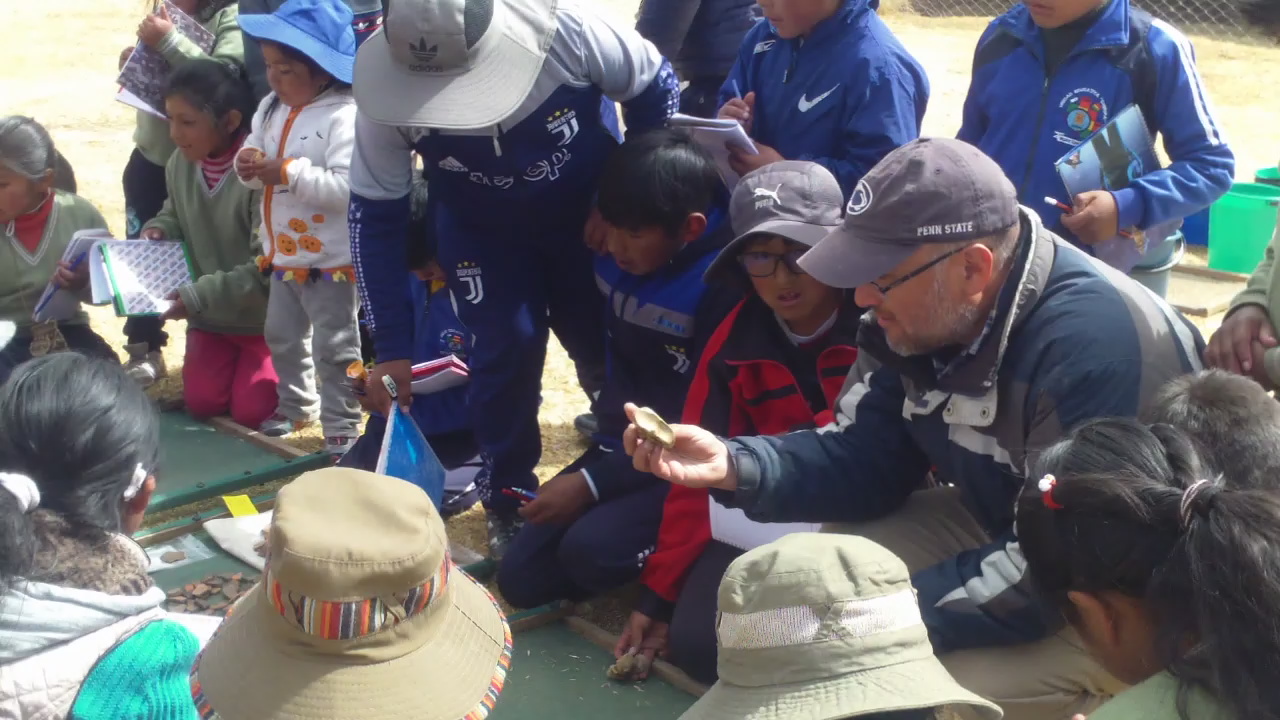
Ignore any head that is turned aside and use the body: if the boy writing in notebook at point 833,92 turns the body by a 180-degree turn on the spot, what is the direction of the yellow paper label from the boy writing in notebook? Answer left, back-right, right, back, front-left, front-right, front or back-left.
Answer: back-left

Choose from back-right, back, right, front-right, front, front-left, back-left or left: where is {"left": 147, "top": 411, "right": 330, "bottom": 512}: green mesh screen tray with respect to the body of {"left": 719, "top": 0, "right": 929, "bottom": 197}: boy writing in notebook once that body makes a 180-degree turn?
back-left

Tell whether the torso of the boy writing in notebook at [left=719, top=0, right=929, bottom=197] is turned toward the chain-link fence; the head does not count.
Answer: no

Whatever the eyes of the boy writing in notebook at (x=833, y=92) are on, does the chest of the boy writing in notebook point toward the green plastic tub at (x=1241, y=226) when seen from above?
no

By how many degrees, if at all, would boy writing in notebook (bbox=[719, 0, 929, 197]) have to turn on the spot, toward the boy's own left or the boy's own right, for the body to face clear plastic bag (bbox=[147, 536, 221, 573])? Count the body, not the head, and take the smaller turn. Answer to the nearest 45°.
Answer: approximately 45° to the boy's own right

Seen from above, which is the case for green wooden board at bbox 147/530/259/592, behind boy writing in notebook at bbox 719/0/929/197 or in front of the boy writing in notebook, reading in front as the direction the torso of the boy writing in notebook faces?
in front

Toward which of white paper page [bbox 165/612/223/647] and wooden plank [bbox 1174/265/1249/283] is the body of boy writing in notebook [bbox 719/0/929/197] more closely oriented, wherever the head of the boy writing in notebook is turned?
the white paper page

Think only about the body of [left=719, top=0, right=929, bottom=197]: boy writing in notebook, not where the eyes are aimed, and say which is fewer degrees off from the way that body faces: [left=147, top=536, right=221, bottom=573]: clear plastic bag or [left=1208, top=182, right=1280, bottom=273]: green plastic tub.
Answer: the clear plastic bag

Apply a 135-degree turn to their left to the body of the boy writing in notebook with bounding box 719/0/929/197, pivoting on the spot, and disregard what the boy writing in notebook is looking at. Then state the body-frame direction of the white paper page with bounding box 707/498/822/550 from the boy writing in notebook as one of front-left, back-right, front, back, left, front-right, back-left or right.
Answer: right

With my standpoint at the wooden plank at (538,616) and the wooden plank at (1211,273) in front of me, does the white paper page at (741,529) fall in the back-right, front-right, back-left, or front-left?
front-right

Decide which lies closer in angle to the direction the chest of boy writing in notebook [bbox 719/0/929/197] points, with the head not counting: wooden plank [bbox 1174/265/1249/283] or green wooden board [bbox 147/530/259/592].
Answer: the green wooden board
